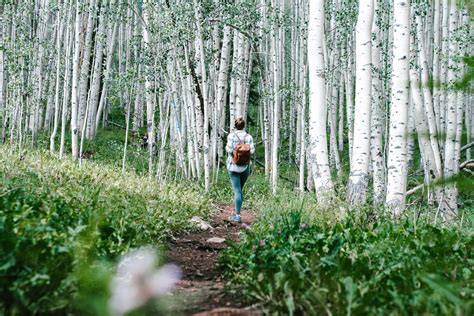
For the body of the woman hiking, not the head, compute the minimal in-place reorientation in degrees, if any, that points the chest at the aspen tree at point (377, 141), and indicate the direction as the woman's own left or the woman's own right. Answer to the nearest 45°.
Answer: approximately 45° to the woman's own right

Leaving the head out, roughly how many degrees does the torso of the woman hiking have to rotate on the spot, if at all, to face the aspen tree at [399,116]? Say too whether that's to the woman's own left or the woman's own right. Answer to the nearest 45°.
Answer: approximately 135° to the woman's own right

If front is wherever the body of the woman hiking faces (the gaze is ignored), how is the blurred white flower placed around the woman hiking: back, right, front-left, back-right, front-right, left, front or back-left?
back

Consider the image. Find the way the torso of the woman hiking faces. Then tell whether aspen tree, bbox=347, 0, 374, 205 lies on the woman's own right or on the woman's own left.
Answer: on the woman's own right

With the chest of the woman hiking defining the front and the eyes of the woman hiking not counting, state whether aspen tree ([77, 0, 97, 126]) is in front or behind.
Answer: in front

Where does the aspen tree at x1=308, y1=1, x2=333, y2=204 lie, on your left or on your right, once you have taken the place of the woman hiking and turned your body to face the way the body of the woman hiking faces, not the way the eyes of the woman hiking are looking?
on your right

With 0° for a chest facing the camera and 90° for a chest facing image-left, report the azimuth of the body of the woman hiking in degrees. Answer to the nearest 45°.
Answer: approximately 180°
